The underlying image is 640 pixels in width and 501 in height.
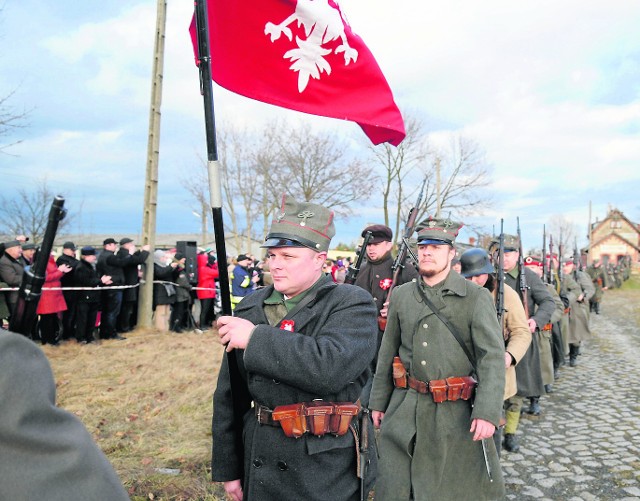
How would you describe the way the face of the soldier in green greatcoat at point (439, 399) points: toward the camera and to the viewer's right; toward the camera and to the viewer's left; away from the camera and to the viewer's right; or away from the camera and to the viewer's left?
toward the camera and to the viewer's left

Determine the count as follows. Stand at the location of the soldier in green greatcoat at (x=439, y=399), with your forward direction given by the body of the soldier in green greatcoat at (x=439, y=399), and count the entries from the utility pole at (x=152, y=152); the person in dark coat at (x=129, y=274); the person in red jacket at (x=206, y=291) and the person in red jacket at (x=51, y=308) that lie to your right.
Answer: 4

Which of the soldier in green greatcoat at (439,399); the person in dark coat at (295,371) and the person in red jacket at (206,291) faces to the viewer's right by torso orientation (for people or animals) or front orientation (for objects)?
the person in red jacket

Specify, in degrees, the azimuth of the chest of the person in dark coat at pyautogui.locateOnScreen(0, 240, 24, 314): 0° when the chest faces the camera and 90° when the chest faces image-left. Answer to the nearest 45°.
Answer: approximately 270°

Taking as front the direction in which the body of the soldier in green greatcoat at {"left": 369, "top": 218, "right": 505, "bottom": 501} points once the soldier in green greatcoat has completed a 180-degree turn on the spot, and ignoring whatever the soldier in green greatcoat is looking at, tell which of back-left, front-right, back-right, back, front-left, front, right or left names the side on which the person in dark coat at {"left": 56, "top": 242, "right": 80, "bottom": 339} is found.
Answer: left

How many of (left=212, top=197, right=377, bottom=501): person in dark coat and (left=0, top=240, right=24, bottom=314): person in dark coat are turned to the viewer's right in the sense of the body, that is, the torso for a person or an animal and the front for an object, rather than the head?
1

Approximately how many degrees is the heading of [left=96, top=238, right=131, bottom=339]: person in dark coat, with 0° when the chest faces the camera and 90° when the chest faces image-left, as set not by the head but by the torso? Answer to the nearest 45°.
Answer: approximately 270°

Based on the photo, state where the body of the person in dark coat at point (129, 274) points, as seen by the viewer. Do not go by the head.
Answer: to the viewer's right

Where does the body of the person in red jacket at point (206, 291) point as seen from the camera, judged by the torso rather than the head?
to the viewer's right

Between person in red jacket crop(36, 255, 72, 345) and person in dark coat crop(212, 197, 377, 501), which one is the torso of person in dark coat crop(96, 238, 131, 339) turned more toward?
the person in dark coat

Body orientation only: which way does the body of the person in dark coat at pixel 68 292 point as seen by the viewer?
to the viewer's right

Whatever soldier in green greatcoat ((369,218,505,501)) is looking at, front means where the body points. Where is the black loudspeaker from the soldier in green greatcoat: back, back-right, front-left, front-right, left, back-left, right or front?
right

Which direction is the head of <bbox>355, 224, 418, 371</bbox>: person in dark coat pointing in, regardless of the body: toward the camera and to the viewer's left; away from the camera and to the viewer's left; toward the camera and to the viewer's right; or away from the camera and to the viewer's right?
toward the camera and to the viewer's left

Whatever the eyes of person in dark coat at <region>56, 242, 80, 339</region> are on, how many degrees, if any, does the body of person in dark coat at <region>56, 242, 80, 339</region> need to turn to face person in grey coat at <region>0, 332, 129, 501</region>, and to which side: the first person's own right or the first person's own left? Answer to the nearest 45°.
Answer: approximately 90° to the first person's own right

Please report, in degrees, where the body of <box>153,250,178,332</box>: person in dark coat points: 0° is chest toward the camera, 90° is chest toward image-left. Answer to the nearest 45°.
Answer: approximately 315°

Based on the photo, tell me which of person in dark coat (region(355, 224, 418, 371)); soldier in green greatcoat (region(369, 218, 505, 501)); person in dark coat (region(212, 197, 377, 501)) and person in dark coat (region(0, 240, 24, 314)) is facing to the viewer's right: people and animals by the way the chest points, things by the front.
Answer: person in dark coat (region(0, 240, 24, 314))
